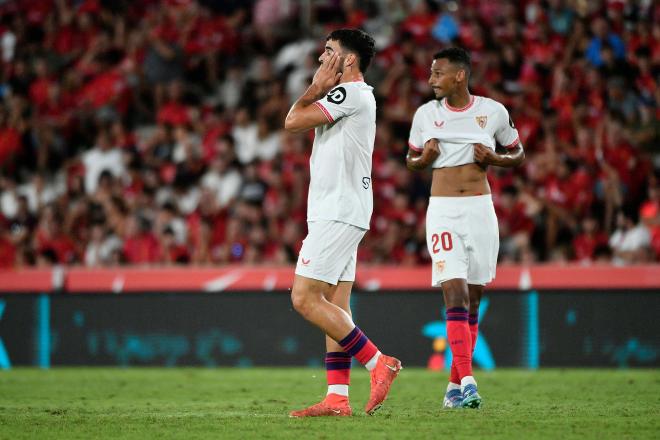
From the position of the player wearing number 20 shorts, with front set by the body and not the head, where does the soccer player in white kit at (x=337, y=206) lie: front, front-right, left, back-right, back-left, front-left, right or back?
front-right

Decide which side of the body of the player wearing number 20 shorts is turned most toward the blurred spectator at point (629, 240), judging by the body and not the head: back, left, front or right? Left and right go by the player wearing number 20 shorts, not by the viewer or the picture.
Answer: back

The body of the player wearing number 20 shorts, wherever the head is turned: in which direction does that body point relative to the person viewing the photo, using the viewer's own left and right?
facing the viewer

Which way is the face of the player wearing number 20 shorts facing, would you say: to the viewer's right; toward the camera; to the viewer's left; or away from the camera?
to the viewer's left

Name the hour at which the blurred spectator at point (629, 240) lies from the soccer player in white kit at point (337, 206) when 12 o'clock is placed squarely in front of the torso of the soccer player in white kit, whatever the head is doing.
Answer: The blurred spectator is roughly at 4 o'clock from the soccer player in white kit.
